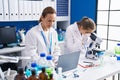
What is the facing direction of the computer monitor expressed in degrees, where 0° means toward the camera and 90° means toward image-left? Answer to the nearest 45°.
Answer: approximately 315°

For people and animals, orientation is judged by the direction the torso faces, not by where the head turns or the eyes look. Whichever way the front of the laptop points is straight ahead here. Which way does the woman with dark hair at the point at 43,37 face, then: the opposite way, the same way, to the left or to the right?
the opposite way
